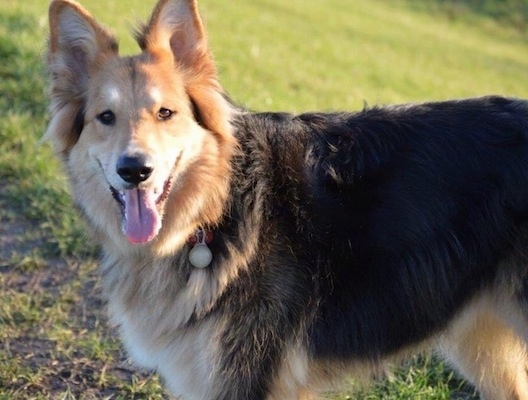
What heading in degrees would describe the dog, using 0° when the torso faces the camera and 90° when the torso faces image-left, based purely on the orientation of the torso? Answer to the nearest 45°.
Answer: approximately 90°
